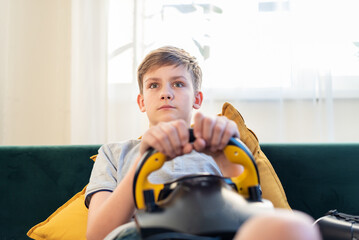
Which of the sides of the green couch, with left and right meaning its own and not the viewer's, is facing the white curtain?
back

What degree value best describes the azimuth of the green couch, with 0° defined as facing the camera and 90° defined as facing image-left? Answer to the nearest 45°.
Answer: approximately 0°

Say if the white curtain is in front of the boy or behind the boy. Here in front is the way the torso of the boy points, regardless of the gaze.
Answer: behind
